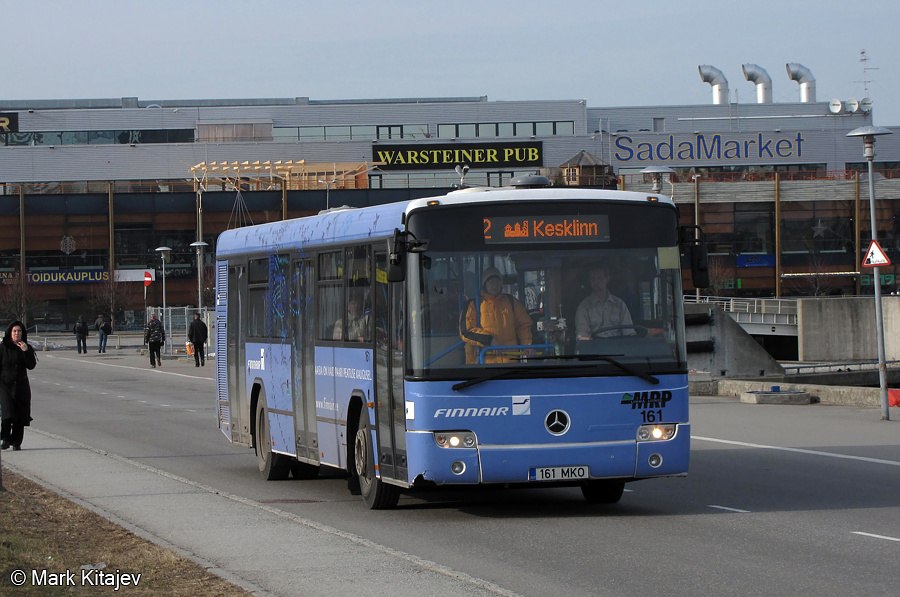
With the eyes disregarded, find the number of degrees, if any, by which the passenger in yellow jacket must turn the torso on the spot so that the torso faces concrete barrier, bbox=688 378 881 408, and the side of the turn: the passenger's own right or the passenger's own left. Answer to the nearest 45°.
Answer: approximately 135° to the passenger's own left

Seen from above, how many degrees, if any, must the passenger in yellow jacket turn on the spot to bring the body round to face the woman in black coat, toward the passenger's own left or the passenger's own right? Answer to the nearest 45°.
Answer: approximately 135° to the passenger's own right

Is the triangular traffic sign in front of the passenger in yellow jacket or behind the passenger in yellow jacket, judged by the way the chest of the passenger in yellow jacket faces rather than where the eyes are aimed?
behind

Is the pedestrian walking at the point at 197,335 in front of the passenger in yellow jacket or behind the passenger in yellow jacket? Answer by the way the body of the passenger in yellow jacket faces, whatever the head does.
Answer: behind

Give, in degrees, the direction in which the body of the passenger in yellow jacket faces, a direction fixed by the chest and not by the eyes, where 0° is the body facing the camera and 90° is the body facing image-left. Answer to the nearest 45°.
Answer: approximately 0°
